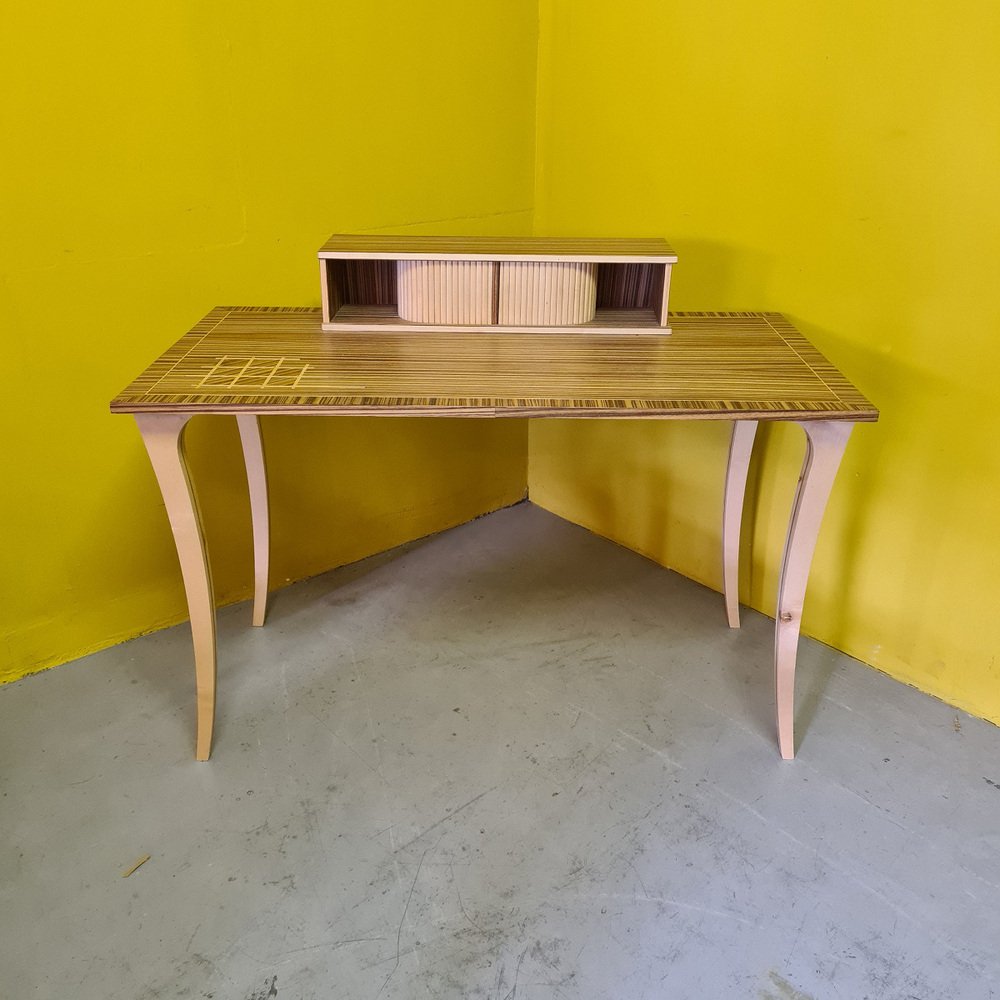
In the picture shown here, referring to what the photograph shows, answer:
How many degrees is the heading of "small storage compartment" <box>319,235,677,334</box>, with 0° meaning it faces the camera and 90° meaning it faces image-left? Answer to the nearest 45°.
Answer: approximately 0°

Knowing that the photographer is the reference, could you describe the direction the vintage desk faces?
facing the viewer
